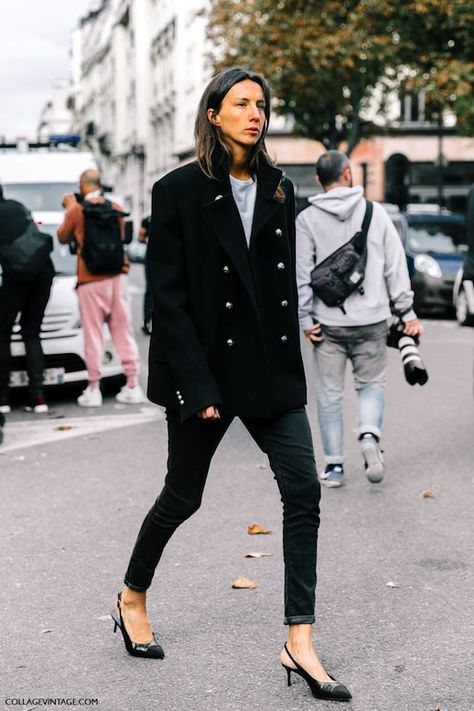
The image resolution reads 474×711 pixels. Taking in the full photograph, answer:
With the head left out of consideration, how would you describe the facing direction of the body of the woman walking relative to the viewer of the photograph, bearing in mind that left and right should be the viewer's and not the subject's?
facing the viewer and to the right of the viewer

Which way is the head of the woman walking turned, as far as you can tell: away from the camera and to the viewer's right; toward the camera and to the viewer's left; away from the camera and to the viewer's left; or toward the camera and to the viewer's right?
toward the camera and to the viewer's right

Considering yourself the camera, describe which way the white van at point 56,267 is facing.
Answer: facing the viewer

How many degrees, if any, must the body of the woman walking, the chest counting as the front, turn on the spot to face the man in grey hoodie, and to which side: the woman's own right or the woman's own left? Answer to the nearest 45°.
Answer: approximately 135° to the woman's own left

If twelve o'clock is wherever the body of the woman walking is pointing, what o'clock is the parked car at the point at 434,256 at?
The parked car is roughly at 8 o'clock from the woman walking.

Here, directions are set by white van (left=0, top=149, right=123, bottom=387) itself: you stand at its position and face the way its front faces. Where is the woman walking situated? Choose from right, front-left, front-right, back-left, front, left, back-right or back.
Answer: front
